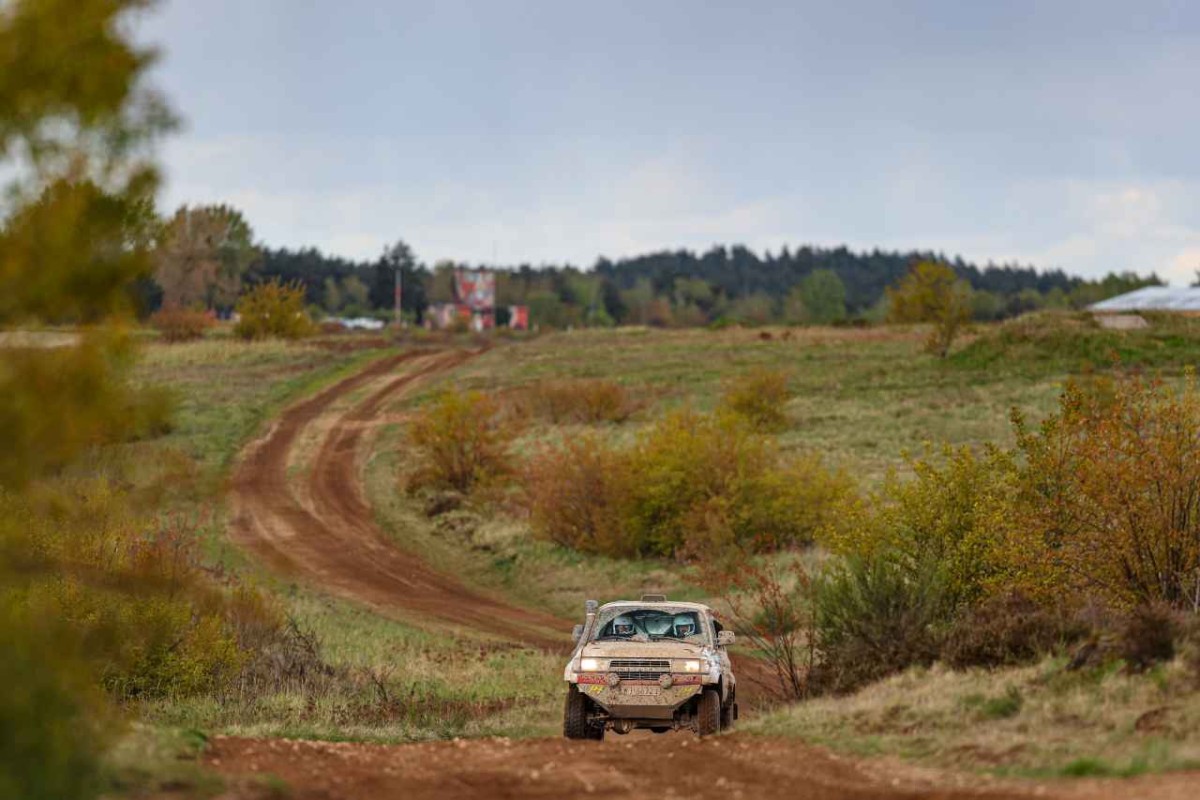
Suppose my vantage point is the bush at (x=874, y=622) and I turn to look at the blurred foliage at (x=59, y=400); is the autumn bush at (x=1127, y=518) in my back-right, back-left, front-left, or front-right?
back-left

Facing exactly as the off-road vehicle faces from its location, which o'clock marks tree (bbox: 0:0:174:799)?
The tree is roughly at 1 o'clock from the off-road vehicle.

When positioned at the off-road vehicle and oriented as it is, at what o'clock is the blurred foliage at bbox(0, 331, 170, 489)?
The blurred foliage is roughly at 1 o'clock from the off-road vehicle.

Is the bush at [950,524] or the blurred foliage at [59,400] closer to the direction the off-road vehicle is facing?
the blurred foliage

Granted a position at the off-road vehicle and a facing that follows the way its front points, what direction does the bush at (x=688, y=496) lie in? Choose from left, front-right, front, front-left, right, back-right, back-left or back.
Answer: back

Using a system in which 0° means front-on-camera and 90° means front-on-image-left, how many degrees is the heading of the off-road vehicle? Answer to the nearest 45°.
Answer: approximately 0°

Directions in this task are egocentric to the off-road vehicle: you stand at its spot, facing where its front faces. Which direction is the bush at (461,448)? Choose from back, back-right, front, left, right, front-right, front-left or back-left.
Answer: back

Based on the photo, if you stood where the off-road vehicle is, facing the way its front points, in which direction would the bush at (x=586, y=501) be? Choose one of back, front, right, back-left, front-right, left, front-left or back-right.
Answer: back

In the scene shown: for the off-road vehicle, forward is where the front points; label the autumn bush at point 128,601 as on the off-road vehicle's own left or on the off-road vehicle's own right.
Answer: on the off-road vehicle's own right

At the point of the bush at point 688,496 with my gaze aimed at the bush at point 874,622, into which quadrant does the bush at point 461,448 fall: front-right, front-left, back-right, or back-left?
back-right

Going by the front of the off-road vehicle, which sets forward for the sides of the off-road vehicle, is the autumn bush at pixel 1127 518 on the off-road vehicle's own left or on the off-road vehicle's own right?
on the off-road vehicle's own left
